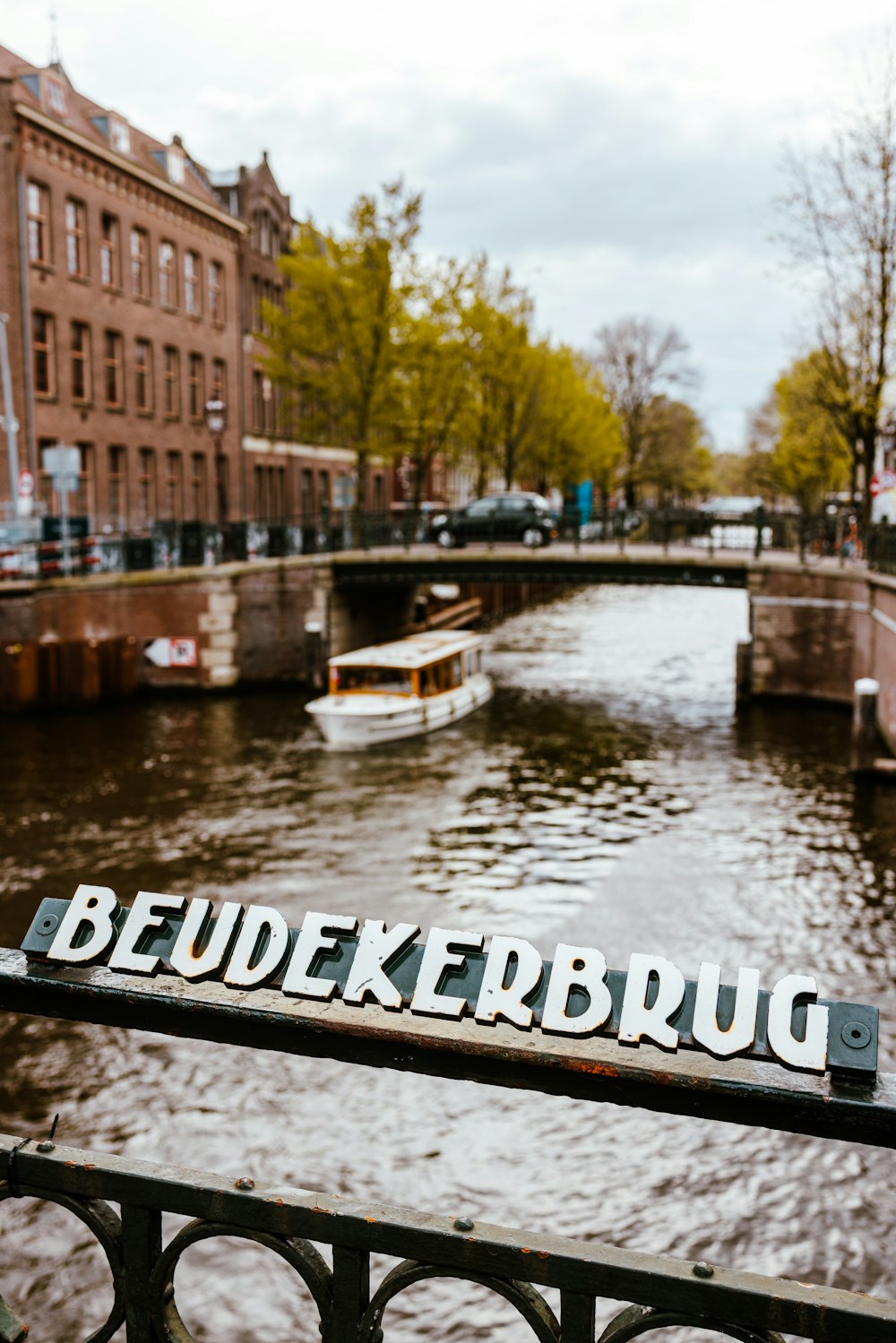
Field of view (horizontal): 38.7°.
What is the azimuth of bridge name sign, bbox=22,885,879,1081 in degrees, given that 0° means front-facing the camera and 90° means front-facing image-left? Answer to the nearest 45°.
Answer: approximately 0°

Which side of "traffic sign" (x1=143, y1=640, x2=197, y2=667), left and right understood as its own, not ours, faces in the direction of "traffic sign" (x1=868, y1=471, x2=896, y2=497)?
left

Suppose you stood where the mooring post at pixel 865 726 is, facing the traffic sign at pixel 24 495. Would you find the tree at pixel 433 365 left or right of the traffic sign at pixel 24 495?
right

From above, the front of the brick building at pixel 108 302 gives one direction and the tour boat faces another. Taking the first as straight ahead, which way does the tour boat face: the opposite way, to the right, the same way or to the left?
to the right

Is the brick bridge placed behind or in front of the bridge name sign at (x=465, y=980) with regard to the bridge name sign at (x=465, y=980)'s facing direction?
behind

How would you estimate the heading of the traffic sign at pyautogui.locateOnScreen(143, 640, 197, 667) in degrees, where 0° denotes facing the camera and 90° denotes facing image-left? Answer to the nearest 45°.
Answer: approximately 0°

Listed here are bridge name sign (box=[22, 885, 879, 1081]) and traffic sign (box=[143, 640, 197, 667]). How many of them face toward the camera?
2

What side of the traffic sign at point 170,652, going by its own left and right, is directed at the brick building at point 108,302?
back

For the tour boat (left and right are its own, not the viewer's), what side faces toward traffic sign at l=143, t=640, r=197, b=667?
right

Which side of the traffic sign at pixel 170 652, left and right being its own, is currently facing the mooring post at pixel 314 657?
left

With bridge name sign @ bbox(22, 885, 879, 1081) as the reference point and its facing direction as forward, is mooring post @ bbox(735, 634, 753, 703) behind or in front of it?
behind

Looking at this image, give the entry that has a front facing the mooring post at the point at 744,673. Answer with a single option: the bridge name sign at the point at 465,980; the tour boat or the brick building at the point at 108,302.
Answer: the brick building

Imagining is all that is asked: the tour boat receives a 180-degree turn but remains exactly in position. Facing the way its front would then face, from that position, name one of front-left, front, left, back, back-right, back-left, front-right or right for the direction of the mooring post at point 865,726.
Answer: right

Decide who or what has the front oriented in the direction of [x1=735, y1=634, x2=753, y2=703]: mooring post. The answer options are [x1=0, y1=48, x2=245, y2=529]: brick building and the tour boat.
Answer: the brick building

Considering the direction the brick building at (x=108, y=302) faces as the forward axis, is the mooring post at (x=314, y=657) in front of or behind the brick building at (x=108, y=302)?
in front

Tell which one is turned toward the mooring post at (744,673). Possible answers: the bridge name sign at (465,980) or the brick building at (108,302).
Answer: the brick building

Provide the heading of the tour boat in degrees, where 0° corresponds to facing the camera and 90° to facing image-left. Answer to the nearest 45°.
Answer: approximately 45°
